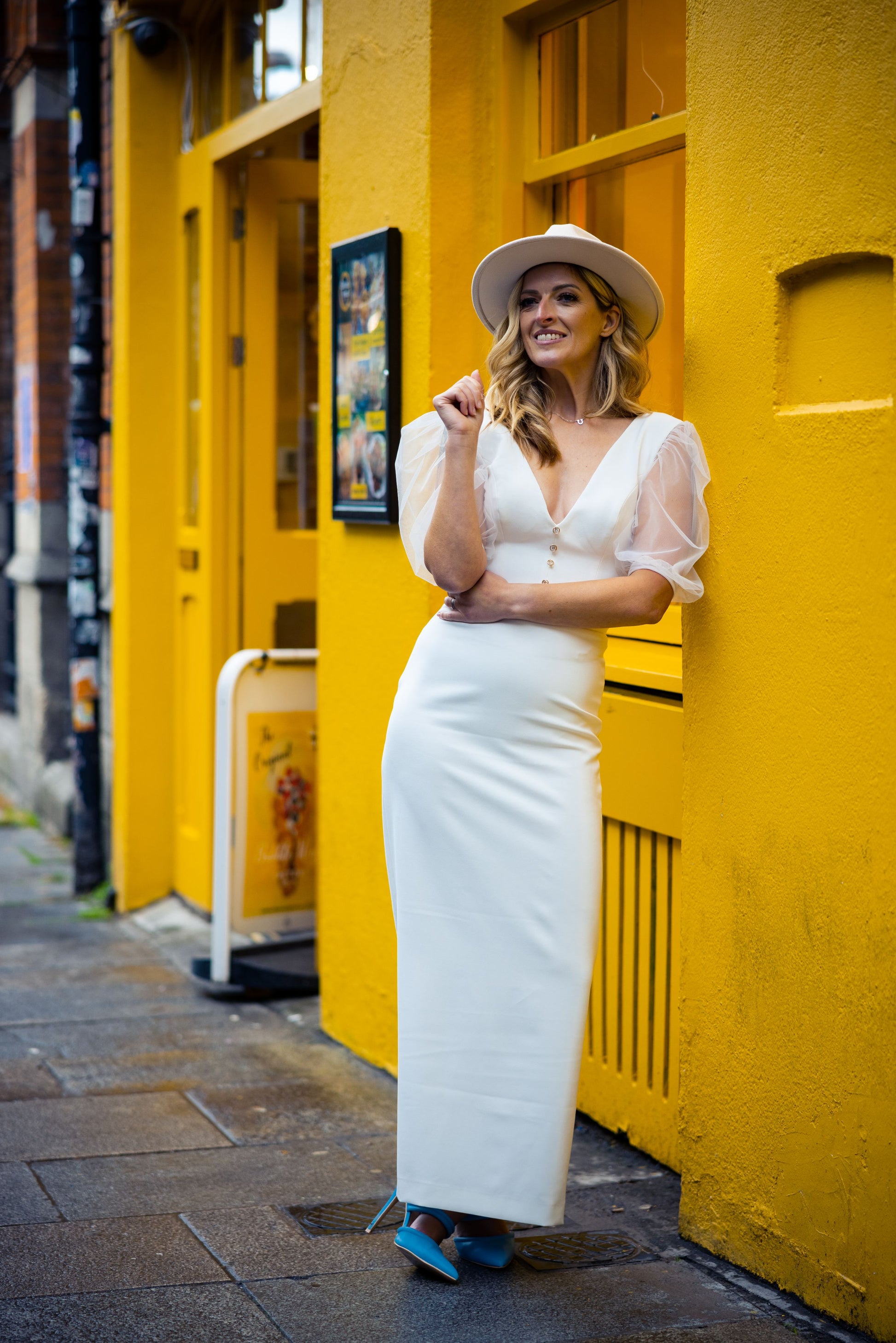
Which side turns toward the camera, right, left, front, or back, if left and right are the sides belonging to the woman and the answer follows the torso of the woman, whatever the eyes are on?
front

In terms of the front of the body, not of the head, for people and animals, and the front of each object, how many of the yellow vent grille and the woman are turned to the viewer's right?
0

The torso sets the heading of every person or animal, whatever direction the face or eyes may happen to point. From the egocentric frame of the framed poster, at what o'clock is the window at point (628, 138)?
The window is roughly at 9 o'clock from the framed poster.

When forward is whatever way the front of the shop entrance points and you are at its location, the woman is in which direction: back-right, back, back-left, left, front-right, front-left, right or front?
front-left

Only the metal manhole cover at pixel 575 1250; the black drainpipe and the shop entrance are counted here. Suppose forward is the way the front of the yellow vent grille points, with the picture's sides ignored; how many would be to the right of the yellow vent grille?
2

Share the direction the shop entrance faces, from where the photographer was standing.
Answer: facing the viewer and to the left of the viewer

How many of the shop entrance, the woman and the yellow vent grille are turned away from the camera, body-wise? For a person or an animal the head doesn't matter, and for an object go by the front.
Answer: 0

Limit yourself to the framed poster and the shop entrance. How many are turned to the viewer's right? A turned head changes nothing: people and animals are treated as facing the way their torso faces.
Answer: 0

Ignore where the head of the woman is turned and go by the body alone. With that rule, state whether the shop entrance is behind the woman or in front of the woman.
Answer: behind

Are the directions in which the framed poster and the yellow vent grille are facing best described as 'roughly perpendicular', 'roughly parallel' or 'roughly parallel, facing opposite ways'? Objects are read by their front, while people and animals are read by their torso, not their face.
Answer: roughly parallel

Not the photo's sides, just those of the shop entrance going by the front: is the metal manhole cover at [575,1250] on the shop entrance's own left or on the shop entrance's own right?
on the shop entrance's own left

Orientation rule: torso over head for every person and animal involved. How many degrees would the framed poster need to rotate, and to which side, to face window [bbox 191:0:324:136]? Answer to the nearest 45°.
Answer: approximately 135° to its right
